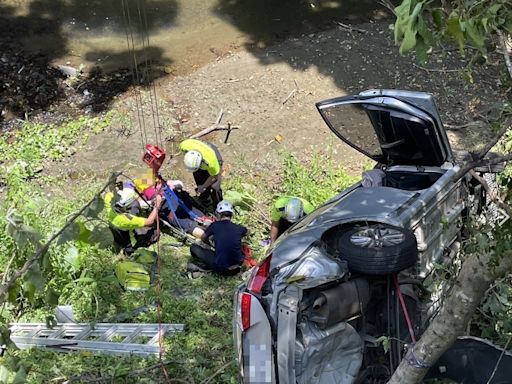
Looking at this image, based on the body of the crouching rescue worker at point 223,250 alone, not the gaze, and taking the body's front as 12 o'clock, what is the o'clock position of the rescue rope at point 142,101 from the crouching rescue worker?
The rescue rope is roughly at 1 o'clock from the crouching rescue worker.

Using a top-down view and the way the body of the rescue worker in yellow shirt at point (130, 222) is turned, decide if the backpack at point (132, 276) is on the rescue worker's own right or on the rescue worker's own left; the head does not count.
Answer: on the rescue worker's own right

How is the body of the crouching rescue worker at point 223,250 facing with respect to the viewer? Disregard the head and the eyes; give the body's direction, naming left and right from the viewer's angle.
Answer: facing away from the viewer and to the left of the viewer

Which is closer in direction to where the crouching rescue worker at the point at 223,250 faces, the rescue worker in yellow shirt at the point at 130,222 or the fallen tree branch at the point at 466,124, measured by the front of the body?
the rescue worker in yellow shirt

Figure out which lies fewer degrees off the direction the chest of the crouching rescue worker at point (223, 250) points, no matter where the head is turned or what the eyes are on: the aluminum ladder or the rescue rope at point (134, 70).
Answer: the rescue rope

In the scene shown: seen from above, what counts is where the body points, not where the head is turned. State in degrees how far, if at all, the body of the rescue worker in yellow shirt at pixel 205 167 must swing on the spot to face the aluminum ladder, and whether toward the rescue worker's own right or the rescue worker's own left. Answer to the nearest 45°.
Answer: approximately 45° to the rescue worker's own left

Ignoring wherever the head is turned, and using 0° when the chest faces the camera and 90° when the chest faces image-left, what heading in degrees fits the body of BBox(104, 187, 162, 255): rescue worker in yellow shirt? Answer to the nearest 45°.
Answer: approximately 270°

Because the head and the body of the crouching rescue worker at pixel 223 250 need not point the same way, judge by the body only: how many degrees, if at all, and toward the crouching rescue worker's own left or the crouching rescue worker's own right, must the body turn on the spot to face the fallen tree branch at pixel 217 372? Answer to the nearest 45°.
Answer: approximately 135° to the crouching rescue worker's own left

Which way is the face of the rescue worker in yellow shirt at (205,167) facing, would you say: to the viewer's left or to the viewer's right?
to the viewer's left

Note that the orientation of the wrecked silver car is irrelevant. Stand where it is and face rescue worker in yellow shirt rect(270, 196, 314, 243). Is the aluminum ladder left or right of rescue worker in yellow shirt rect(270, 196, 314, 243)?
left

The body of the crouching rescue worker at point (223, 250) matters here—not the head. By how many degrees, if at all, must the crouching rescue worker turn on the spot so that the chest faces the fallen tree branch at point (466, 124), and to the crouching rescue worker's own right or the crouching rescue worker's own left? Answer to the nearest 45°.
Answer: approximately 90° to the crouching rescue worker's own right

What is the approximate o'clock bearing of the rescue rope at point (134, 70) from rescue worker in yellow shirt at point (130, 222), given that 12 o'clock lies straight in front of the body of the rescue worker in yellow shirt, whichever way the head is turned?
The rescue rope is roughly at 9 o'clock from the rescue worker in yellow shirt.
